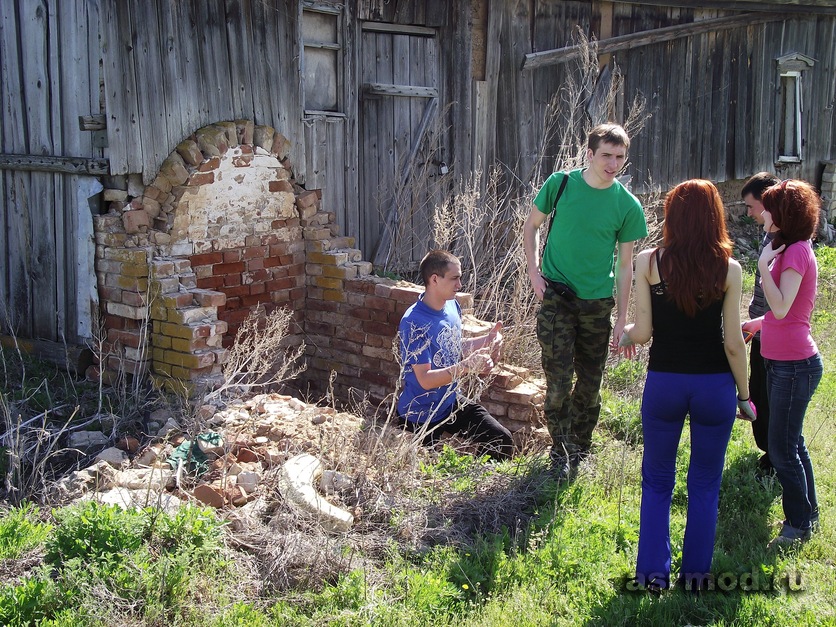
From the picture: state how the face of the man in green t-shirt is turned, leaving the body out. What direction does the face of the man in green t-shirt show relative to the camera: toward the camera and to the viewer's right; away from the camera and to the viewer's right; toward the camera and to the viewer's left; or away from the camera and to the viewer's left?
toward the camera and to the viewer's right

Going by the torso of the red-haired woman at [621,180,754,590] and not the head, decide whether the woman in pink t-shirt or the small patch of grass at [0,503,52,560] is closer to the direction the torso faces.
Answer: the woman in pink t-shirt

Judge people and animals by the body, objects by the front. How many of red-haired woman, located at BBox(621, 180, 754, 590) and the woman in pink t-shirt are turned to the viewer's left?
1

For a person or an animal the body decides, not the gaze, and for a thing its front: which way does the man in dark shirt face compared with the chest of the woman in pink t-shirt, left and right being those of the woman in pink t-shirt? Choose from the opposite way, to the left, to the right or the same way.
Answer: the same way

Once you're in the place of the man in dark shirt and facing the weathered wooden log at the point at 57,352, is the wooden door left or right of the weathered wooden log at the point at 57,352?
right

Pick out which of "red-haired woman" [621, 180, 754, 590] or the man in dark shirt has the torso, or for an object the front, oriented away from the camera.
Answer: the red-haired woman

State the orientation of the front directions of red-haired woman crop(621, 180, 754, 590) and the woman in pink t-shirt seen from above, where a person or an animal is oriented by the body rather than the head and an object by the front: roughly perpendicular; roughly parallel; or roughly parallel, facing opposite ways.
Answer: roughly perpendicular

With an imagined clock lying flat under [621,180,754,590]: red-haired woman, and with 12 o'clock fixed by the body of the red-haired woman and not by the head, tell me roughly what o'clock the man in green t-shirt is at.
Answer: The man in green t-shirt is roughly at 11 o'clock from the red-haired woman.

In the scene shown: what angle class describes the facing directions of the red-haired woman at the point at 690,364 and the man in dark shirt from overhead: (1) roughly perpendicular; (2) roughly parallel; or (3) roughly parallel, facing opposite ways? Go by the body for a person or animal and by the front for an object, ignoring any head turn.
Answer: roughly perpendicular

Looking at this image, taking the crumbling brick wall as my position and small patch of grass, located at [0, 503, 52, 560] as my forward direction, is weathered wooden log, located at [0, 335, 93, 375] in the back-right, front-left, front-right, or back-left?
front-right

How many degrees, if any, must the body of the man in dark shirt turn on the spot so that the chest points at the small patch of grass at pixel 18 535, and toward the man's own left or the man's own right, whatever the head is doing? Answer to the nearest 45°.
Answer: approximately 45° to the man's own left

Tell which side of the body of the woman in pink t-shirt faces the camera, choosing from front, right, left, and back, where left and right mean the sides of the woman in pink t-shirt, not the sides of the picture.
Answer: left

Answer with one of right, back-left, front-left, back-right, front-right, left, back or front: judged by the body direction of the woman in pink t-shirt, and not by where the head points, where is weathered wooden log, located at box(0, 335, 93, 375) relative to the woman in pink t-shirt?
front

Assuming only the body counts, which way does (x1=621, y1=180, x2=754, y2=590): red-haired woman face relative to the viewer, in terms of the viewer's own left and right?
facing away from the viewer

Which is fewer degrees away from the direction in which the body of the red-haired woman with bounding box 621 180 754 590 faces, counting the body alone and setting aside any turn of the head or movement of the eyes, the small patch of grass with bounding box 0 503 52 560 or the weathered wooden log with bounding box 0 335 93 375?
the weathered wooden log

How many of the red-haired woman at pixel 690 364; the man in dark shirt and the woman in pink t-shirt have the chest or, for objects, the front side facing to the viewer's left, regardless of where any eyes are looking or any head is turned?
2

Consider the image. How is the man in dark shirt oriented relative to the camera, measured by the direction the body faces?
to the viewer's left
